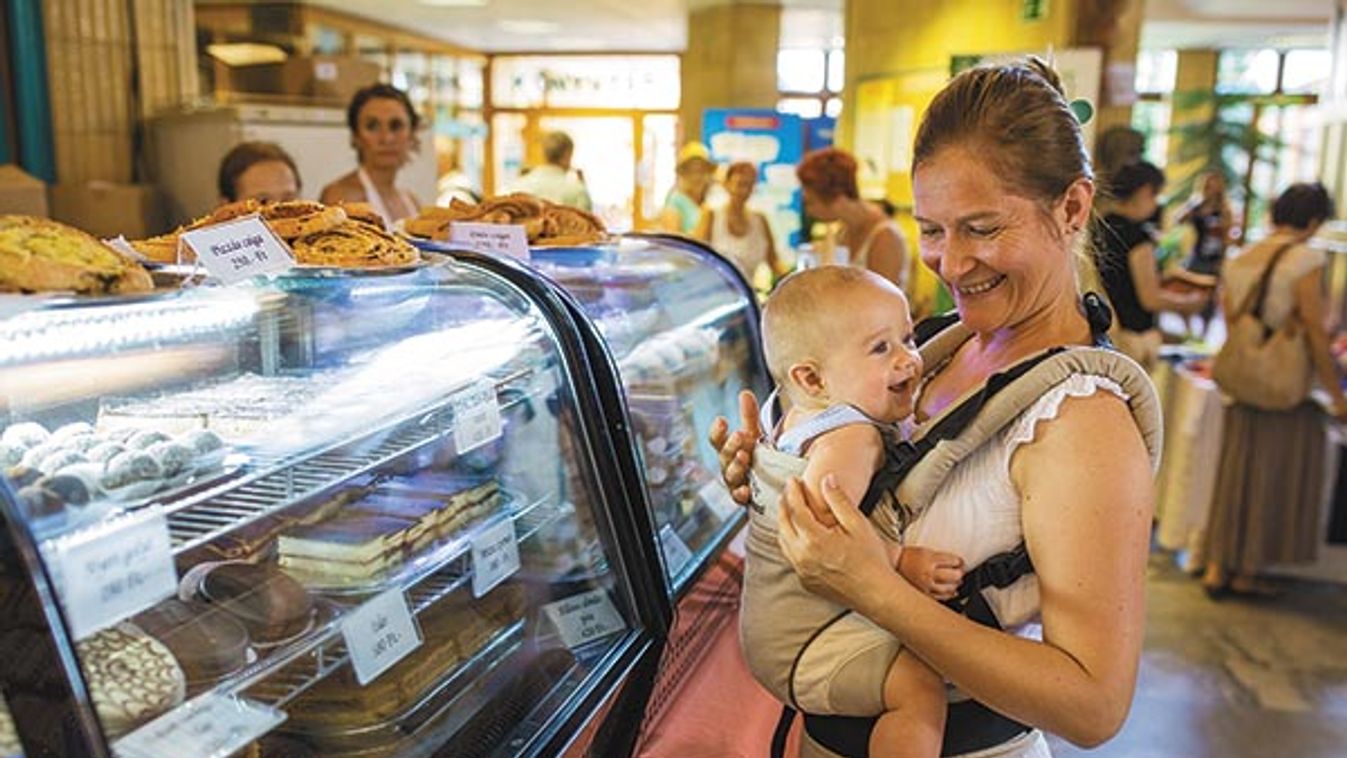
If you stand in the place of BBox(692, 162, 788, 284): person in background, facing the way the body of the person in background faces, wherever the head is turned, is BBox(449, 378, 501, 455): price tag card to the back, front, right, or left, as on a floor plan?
front

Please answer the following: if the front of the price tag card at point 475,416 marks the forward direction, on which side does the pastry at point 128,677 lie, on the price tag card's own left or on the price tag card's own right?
on the price tag card's own right

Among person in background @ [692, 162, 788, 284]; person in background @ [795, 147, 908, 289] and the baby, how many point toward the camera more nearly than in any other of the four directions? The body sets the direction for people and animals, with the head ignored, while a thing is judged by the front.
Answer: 1

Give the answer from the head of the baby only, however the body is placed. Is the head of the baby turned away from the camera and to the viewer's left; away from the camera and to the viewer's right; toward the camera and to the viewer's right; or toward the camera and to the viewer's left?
toward the camera and to the viewer's right

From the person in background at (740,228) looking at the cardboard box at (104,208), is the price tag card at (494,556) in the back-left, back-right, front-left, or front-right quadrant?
front-left

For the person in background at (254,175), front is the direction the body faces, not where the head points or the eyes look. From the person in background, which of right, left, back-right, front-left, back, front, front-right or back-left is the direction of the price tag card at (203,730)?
front-right

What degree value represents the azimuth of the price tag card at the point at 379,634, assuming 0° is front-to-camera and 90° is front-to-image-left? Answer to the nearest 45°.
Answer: approximately 315°

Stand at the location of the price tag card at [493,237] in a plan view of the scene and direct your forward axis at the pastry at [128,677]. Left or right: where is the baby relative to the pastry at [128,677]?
left

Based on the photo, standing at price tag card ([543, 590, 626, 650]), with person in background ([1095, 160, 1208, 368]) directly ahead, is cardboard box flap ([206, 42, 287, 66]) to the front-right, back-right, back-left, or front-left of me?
front-left

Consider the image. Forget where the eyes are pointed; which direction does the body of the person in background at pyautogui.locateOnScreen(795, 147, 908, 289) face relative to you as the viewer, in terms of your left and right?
facing to the left of the viewer

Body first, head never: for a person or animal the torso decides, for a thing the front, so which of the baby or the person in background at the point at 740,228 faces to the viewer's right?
the baby

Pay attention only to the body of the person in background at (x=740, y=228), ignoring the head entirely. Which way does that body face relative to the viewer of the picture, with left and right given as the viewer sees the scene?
facing the viewer

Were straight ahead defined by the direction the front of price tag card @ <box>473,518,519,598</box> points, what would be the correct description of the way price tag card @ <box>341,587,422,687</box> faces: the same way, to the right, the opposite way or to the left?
the same way

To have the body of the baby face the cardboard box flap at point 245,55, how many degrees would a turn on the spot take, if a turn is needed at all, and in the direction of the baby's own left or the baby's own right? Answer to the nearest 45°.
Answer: approximately 135° to the baby's own left

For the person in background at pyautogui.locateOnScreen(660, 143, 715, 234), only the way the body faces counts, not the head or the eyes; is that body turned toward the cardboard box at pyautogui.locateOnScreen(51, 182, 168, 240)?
no

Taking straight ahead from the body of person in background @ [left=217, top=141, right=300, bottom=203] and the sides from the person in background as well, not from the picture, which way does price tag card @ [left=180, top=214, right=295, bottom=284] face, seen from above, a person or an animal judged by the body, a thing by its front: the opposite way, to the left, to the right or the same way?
the same way

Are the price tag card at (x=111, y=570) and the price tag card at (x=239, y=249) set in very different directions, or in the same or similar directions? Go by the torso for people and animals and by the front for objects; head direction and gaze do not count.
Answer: same or similar directions

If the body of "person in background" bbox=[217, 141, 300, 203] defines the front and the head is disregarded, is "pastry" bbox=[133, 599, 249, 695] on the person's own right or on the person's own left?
on the person's own right

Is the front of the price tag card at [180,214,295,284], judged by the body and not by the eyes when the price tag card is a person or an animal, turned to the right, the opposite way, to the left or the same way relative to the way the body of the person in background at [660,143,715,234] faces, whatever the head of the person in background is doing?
the same way
